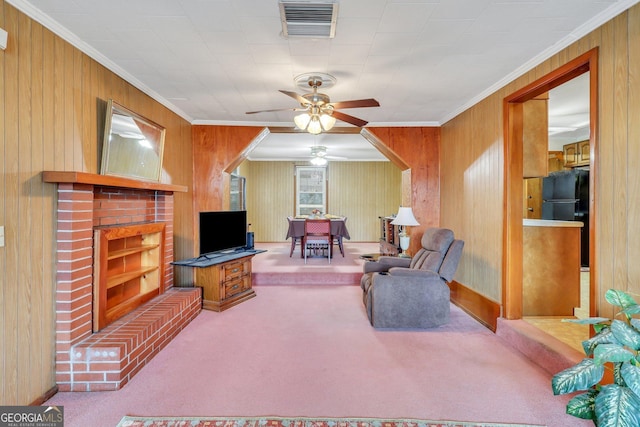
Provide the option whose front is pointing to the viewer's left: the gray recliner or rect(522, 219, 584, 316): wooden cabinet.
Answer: the gray recliner

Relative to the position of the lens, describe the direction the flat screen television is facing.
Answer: facing the viewer and to the right of the viewer

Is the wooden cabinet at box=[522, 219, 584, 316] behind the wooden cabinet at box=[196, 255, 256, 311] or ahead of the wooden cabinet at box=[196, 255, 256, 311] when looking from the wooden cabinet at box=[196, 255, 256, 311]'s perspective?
ahead

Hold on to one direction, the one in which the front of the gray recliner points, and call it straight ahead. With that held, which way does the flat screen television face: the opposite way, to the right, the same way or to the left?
the opposite way

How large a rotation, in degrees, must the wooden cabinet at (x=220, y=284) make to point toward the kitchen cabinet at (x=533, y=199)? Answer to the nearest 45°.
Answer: approximately 45° to its left

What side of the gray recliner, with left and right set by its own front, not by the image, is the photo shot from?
left
